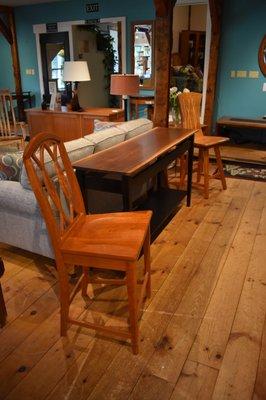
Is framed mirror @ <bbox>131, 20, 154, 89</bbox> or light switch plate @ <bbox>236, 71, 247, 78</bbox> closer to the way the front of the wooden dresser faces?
the light switch plate

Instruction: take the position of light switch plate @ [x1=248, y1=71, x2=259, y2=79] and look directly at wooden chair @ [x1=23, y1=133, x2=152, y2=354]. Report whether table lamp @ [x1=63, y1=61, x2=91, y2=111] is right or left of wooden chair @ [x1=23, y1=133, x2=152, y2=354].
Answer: right

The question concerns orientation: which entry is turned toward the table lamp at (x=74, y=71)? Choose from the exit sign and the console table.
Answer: the exit sign

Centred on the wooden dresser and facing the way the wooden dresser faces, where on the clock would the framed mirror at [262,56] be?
The framed mirror is roughly at 9 o'clock from the wooden dresser.

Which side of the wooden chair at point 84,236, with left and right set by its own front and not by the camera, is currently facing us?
right

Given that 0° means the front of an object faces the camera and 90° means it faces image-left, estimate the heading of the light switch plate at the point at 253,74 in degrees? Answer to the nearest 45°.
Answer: approximately 0°

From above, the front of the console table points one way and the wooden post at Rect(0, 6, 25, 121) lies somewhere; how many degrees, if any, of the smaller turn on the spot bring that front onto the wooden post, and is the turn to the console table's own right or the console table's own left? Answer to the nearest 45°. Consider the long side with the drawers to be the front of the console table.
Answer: approximately 180°

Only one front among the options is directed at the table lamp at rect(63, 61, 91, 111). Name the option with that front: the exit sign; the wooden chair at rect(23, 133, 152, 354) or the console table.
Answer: the exit sign

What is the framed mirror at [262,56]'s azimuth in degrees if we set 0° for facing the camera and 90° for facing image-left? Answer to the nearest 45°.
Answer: approximately 0°
